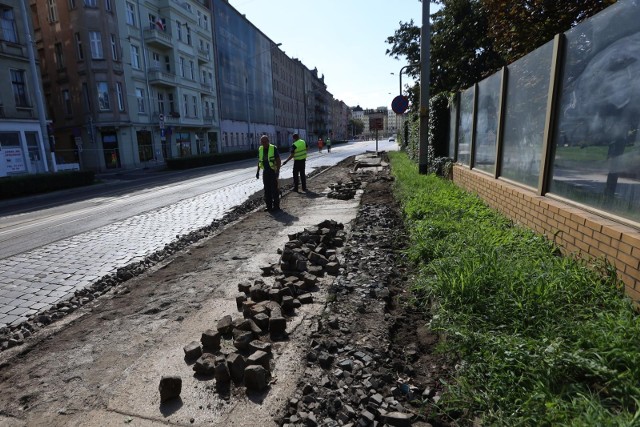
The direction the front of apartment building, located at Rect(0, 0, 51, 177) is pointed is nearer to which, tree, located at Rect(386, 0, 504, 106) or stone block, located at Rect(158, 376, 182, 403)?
the tree

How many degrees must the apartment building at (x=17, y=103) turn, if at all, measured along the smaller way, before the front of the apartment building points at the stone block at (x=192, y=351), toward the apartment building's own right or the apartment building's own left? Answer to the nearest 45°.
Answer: approximately 45° to the apartment building's own right

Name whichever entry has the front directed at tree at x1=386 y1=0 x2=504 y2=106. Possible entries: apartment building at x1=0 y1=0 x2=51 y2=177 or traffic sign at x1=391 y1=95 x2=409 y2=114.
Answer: the apartment building

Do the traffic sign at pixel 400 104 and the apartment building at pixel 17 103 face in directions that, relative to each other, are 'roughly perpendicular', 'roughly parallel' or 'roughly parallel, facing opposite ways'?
roughly perpendicular

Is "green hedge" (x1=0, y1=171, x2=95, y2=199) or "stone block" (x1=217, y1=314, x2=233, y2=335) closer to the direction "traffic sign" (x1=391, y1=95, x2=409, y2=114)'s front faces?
the stone block

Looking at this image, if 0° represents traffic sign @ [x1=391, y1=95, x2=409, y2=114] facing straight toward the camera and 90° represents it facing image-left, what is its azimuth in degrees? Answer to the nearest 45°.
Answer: approximately 0°

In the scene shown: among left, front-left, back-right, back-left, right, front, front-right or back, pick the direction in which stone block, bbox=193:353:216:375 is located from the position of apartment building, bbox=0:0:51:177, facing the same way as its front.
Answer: front-right

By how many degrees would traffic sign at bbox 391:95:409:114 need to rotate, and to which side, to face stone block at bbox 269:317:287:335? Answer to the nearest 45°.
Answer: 0° — it already faces it

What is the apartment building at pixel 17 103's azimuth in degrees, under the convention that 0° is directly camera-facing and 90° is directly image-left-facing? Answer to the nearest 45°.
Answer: approximately 315°

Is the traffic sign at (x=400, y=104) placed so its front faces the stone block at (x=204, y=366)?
yes

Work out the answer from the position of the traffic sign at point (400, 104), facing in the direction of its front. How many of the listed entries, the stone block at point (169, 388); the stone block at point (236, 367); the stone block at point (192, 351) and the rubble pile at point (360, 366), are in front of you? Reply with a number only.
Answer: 4

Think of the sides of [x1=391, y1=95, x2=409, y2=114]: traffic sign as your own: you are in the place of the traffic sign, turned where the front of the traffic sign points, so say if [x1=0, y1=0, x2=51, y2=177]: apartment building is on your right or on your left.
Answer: on your right
